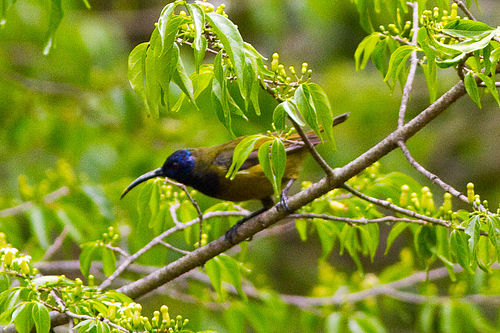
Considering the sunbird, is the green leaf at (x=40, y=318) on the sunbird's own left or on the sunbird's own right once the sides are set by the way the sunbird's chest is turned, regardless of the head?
on the sunbird's own left

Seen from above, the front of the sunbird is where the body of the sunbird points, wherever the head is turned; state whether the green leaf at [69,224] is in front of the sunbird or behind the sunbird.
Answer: in front

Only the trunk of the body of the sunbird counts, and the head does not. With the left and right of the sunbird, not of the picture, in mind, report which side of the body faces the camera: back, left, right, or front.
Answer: left

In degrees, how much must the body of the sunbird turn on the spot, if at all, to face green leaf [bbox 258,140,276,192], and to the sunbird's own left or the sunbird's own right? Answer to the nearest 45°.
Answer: approximately 90° to the sunbird's own left

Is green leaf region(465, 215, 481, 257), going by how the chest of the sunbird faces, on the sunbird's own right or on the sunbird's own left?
on the sunbird's own left

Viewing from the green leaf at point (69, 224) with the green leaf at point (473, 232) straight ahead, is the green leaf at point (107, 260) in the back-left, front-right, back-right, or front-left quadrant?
front-right
